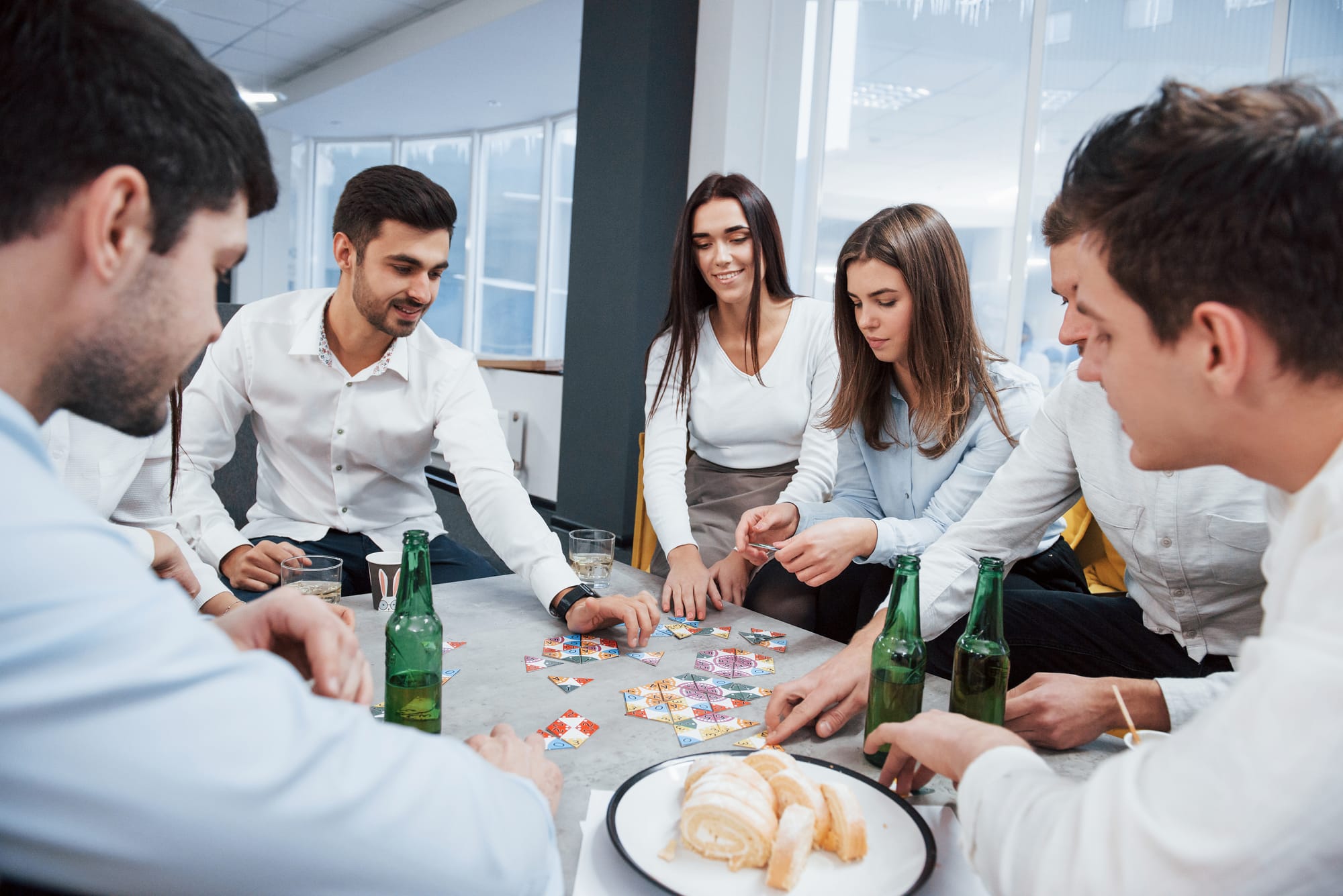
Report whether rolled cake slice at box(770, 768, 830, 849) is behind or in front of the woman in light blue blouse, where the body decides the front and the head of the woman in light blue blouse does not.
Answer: in front

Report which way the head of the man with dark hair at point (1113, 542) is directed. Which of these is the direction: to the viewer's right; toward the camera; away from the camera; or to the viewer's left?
to the viewer's left

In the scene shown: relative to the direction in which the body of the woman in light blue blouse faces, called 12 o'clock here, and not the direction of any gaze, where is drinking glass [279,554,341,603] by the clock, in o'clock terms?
The drinking glass is roughly at 12 o'clock from the woman in light blue blouse.

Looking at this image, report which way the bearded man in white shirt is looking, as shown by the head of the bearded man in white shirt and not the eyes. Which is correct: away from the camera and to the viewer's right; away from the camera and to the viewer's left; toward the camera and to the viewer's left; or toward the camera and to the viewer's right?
toward the camera and to the viewer's right

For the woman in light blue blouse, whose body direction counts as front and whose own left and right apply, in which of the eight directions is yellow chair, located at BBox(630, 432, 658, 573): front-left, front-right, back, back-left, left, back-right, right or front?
right

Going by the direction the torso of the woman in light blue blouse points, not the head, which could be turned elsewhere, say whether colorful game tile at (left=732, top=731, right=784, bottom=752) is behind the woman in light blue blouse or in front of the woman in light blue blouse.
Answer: in front

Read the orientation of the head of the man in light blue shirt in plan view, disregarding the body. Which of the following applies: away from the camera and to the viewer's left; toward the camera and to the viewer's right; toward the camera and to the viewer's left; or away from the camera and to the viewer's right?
away from the camera and to the viewer's right

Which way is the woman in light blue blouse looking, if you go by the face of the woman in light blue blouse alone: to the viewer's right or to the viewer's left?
to the viewer's left

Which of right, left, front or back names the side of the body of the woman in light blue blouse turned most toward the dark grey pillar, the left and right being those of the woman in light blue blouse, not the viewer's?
right

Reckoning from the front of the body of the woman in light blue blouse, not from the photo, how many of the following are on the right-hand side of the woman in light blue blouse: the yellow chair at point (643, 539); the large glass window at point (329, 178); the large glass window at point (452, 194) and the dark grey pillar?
4

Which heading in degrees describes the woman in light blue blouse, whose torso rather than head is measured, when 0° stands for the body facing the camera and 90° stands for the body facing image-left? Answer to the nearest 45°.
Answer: approximately 45°

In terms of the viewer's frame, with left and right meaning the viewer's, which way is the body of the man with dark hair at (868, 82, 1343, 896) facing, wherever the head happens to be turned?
facing to the left of the viewer
